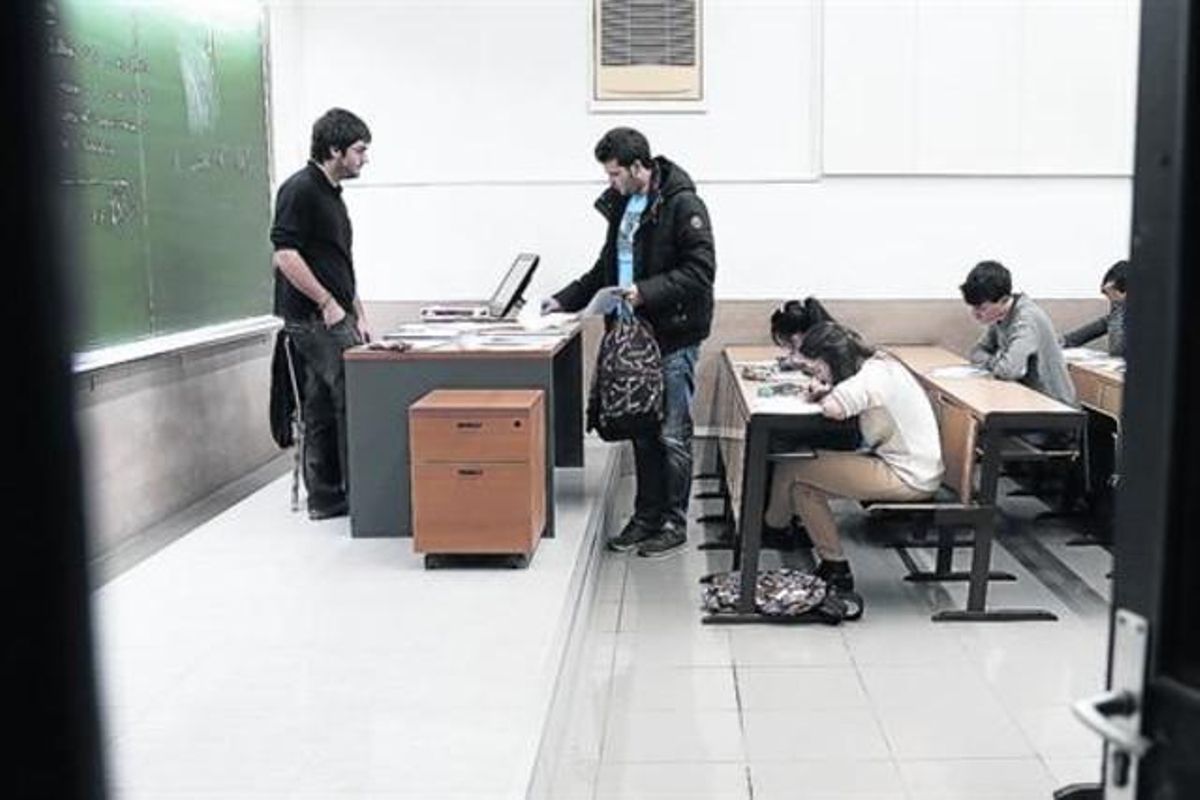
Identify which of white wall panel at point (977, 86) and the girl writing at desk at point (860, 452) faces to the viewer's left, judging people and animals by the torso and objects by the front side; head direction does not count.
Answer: the girl writing at desk

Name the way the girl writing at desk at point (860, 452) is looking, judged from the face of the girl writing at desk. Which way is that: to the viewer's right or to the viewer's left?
to the viewer's left

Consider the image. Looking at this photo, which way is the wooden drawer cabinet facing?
toward the camera

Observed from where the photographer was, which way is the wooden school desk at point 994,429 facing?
facing to the right of the viewer

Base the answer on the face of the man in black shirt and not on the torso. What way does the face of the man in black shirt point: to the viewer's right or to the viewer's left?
to the viewer's right

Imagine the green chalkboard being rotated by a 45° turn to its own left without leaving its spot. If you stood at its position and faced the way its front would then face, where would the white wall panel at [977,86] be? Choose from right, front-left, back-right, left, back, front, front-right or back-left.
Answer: front

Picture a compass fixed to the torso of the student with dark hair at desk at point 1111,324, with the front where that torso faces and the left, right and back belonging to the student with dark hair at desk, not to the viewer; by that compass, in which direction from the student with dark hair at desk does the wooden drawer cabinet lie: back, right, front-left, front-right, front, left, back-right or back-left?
front-left

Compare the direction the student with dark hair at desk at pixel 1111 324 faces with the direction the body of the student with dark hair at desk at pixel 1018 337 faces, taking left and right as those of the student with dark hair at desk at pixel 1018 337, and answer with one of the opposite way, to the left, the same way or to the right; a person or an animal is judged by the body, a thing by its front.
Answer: the same way

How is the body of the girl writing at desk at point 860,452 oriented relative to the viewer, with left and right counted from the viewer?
facing to the left of the viewer

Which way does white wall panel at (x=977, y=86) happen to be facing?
toward the camera

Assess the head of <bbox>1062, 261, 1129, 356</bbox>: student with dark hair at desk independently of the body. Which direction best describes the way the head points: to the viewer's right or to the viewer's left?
to the viewer's left

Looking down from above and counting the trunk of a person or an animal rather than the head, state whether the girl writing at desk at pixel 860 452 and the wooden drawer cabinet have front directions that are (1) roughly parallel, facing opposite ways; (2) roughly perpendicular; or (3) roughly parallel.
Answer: roughly perpendicular

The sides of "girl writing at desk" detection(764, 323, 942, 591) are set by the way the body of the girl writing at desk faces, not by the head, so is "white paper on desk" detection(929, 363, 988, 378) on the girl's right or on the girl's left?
on the girl's right
